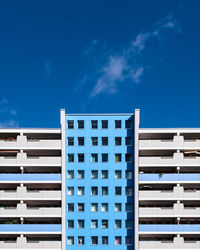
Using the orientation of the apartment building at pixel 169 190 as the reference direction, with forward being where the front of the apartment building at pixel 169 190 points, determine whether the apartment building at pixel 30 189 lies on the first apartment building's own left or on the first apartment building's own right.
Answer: on the first apartment building's own right

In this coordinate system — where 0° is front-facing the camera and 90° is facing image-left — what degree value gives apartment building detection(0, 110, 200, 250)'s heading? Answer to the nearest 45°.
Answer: approximately 0°

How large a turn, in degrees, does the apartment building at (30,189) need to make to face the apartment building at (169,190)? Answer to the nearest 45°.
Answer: approximately 90° to its left

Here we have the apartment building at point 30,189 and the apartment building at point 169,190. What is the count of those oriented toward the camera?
2
